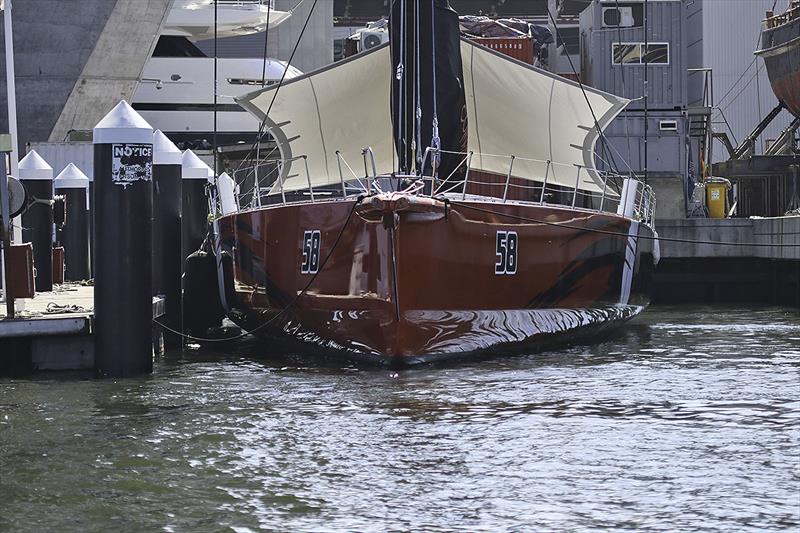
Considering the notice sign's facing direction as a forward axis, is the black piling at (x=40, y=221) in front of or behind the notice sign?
behind

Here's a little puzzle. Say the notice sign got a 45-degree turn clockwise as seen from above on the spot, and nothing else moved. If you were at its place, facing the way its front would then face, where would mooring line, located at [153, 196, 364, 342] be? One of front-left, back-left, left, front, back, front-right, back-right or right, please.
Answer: back

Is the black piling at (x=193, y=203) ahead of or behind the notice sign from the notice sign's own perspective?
behind

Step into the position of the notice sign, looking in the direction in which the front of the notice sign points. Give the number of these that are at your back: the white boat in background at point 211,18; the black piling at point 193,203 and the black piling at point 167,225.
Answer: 3

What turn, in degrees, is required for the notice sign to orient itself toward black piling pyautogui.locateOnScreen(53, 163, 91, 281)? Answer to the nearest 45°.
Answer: approximately 180°

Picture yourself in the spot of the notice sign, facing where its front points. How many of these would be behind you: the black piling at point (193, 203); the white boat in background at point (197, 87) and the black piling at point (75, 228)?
3

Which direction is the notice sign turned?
toward the camera

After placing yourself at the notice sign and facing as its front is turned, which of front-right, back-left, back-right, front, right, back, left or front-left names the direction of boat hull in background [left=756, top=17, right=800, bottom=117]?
back-left

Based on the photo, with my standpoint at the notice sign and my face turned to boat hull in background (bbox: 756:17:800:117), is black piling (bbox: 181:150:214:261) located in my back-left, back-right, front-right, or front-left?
front-left

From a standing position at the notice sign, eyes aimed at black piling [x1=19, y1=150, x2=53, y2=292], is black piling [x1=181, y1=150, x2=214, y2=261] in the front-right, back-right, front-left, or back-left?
front-right

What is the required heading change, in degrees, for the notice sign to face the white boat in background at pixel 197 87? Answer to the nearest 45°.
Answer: approximately 180°

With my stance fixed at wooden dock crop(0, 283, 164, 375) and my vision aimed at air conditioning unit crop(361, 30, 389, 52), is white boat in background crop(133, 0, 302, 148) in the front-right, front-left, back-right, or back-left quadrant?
front-left

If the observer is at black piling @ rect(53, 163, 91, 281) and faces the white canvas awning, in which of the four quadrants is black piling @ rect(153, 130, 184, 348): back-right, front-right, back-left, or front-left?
front-right

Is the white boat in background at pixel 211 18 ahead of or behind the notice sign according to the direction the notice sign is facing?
behind
